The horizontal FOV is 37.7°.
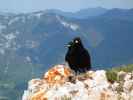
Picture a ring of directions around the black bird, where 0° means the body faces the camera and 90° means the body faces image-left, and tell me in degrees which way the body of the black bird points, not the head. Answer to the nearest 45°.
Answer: approximately 45°
